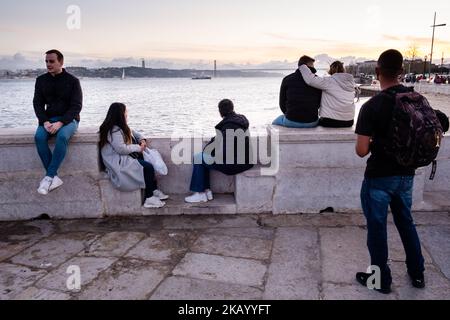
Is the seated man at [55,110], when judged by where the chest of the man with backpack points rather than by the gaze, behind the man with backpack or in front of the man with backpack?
in front

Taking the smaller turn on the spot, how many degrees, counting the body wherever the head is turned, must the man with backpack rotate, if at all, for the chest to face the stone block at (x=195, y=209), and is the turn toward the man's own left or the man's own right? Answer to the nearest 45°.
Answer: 0° — they already face it

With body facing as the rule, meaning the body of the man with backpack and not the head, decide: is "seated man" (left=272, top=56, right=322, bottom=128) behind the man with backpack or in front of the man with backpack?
in front

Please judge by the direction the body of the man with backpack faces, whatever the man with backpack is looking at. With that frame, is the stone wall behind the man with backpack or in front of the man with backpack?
in front

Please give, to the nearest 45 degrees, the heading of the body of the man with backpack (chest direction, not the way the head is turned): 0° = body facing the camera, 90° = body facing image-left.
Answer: approximately 135°
